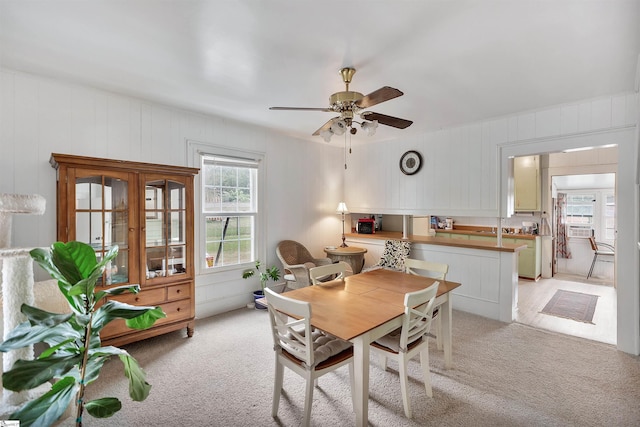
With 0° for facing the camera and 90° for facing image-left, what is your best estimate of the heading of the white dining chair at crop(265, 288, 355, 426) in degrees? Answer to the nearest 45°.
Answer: approximately 225°

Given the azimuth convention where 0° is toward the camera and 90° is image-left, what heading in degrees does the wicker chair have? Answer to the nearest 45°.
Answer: approximately 315°

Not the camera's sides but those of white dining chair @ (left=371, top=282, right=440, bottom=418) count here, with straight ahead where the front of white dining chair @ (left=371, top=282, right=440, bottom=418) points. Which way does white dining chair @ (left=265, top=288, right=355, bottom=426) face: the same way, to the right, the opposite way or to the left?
to the right

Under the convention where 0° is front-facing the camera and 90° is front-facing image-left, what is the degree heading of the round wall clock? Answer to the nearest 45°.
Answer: approximately 45°

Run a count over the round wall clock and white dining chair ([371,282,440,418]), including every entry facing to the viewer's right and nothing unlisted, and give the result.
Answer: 0

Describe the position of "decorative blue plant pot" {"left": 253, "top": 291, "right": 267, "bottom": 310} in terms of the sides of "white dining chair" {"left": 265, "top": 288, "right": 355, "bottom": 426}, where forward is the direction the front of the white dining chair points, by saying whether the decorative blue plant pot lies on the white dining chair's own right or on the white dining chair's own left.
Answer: on the white dining chair's own left

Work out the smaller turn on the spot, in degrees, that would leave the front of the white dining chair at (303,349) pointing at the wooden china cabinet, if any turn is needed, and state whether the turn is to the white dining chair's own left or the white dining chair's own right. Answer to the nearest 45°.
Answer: approximately 90° to the white dining chair's own left

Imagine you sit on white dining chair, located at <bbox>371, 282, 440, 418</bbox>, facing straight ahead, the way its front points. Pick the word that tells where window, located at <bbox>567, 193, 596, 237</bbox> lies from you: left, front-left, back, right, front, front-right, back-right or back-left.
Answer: right

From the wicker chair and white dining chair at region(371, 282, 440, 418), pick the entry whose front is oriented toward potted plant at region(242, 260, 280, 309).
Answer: the white dining chair

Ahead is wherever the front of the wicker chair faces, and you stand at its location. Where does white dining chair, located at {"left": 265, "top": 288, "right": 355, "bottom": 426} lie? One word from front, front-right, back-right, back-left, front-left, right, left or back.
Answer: front-right

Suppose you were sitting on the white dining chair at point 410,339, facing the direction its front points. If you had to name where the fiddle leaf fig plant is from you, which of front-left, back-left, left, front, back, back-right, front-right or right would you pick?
left

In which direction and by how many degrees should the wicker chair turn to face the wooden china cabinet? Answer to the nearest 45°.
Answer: approximately 90° to its right

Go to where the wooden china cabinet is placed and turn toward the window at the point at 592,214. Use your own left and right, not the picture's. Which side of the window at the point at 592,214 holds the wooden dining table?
right
